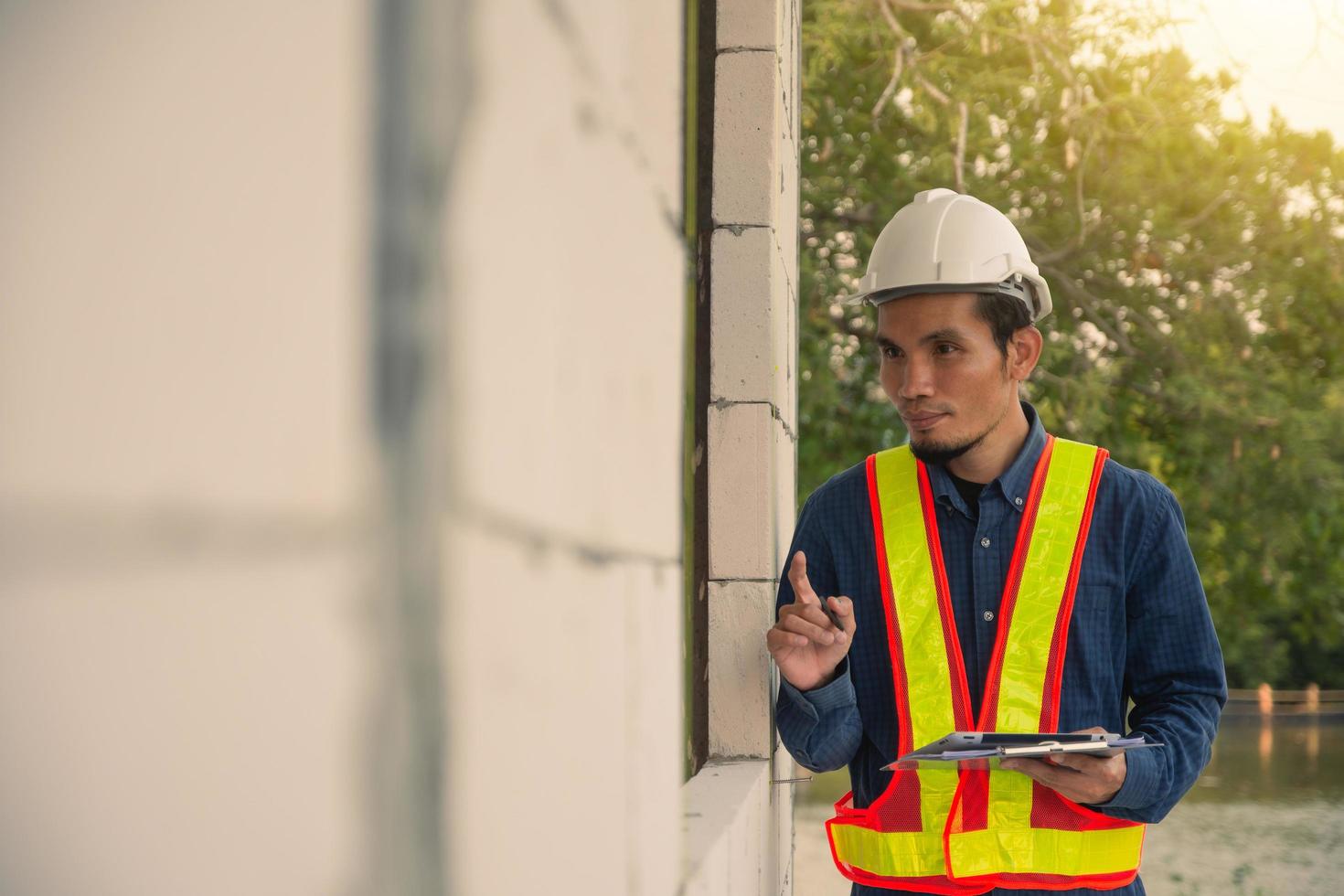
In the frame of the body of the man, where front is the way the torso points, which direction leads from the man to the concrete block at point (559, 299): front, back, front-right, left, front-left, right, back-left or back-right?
front

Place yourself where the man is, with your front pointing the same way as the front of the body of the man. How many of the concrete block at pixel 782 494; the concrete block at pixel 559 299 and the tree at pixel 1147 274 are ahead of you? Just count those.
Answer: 1

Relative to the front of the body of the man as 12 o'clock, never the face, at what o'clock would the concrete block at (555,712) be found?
The concrete block is roughly at 12 o'clock from the man.

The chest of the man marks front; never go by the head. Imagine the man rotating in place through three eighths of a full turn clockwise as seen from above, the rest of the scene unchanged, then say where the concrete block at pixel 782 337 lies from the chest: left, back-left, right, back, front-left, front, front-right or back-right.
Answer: front

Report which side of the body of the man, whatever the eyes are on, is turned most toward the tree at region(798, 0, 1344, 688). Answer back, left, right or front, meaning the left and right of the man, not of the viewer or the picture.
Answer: back

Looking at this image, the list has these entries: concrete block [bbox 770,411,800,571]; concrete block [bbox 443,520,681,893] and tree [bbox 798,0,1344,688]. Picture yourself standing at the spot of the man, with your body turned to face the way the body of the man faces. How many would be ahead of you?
1

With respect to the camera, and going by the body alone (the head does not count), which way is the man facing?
toward the camera

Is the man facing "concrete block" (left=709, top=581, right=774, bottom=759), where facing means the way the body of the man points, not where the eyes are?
no

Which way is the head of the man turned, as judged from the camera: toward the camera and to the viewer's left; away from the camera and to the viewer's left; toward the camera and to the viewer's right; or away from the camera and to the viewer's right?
toward the camera and to the viewer's left

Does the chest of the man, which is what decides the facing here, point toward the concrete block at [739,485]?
no

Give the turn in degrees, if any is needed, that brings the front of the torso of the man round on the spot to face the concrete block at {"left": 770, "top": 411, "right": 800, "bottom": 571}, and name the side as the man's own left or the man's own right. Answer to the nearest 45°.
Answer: approximately 135° to the man's own right
